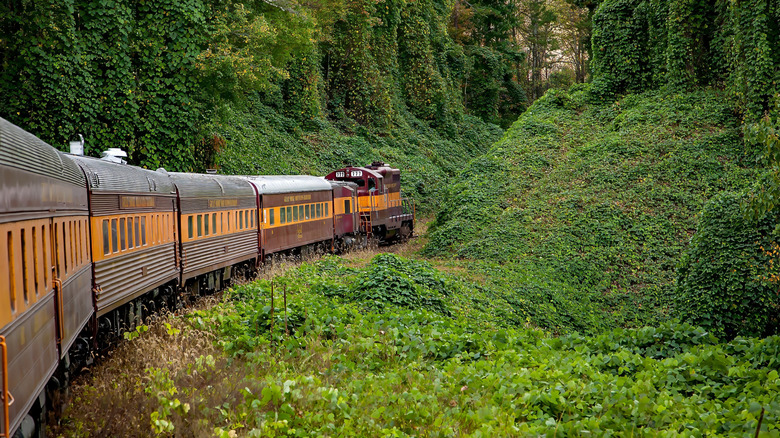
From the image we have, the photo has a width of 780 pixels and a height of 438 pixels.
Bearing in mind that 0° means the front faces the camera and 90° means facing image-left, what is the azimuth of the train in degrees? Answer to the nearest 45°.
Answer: approximately 225°
